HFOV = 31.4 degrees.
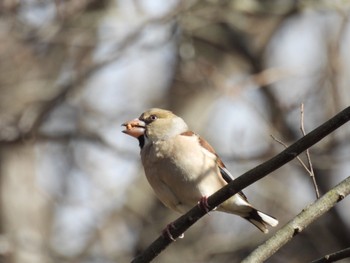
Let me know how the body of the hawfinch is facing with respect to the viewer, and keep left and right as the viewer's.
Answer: facing the viewer and to the left of the viewer

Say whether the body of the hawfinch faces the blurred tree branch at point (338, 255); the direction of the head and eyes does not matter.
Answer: no

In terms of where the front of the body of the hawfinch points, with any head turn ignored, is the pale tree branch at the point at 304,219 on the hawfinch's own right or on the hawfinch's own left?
on the hawfinch's own left
